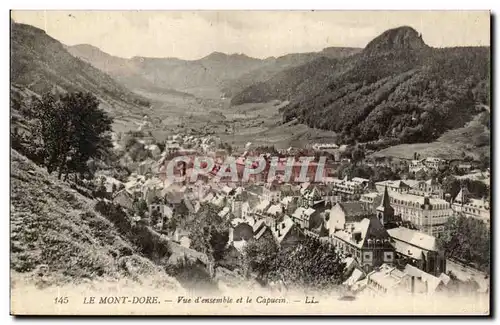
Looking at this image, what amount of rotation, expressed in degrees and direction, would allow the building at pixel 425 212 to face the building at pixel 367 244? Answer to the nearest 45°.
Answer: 0° — it already faces it

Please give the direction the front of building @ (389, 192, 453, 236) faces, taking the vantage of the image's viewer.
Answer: facing the viewer and to the left of the viewer
